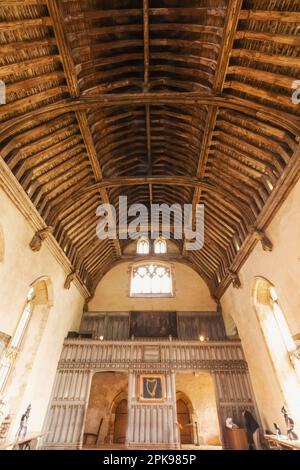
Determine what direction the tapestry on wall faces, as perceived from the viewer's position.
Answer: facing the viewer
